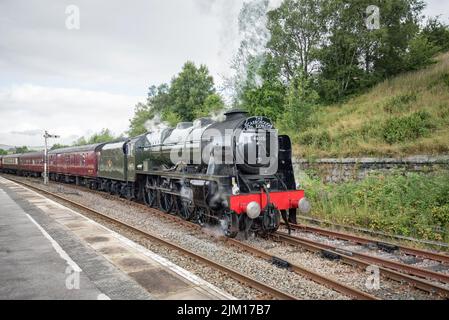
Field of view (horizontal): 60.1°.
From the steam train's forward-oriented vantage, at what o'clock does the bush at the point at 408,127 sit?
The bush is roughly at 10 o'clock from the steam train.

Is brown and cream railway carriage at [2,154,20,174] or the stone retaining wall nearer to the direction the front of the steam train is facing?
the stone retaining wall

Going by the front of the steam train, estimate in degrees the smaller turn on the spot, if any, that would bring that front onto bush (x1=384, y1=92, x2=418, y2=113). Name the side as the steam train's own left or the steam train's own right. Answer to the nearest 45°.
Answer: approximately 90° to the steam train's own left

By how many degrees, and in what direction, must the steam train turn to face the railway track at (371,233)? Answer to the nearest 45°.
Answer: approximately 45° to its left

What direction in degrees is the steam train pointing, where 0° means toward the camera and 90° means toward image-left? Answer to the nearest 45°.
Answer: approximately 315°

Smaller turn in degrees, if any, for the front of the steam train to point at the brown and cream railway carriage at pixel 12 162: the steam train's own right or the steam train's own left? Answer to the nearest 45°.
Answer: approximately 180°

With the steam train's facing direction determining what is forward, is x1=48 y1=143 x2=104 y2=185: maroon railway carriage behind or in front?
behind

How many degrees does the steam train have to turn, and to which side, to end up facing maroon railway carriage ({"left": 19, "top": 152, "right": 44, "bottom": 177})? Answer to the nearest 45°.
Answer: approximately 180°

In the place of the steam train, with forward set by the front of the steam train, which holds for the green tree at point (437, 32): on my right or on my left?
on my left

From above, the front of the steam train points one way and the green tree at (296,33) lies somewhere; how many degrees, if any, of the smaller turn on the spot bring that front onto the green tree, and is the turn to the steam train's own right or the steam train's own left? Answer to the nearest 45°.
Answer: approximately 90° to the steam train's own left

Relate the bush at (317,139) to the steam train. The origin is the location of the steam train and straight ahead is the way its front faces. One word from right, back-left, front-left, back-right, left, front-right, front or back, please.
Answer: left

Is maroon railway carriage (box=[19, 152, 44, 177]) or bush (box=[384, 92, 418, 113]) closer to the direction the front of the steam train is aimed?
the bush
